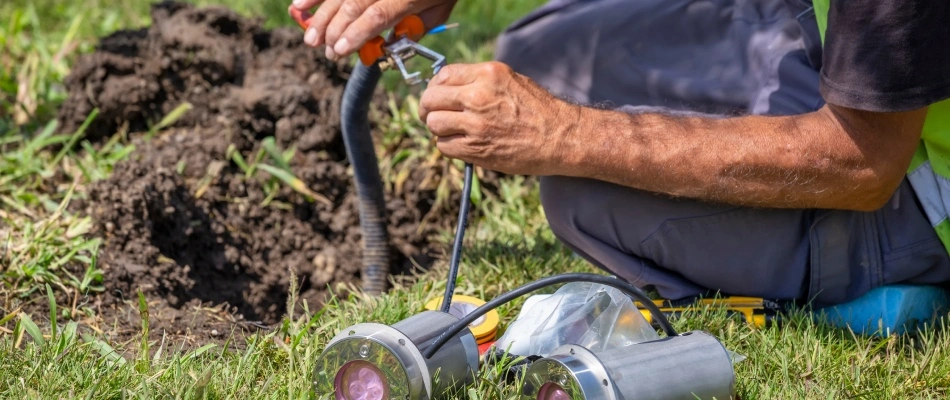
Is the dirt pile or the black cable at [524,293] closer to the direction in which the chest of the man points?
the dirt pile

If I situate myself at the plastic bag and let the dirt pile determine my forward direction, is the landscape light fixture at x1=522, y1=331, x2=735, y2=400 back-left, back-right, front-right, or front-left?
back-left

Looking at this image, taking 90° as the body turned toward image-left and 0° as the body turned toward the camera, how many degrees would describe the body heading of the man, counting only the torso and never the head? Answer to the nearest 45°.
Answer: approximately 90°

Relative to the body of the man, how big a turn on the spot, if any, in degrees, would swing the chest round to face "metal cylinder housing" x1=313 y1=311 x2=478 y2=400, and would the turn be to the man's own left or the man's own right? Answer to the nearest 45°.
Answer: approximately 45° to the man's own left

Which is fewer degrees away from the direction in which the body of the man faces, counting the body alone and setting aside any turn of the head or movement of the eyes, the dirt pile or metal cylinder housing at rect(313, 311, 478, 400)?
the dirt pile

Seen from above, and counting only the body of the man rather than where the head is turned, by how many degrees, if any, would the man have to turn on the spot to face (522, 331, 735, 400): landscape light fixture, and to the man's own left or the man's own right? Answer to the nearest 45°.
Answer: approximately 90° to the man's own left
